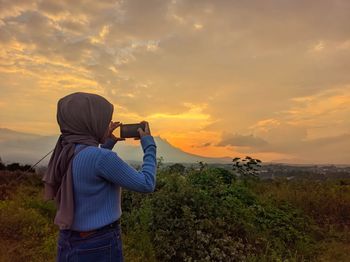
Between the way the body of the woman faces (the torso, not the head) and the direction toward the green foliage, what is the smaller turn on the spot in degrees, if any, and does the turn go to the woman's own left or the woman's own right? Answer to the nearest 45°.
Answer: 0° — they already face it

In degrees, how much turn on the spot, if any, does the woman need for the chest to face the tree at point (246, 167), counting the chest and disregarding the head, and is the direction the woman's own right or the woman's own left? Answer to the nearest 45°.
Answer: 0° — they already face it

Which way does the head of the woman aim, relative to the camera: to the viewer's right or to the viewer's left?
to the viewer's right

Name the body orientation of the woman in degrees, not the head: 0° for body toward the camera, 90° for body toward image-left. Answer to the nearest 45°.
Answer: approximately 225°
